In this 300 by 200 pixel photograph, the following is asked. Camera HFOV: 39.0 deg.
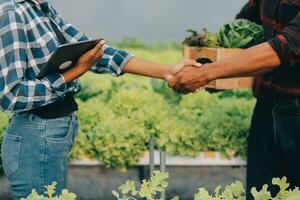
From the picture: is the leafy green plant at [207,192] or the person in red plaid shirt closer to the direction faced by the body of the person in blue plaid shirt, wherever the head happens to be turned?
the person in red plaid shirt

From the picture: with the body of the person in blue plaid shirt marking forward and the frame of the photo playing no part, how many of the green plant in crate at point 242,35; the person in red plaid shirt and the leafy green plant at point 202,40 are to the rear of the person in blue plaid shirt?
0

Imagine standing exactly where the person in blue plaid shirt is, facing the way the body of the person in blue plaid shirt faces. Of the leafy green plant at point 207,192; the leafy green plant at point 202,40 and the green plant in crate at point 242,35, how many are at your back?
0

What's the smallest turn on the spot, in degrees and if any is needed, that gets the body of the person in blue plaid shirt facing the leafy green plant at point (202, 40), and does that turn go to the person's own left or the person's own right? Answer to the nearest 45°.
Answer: approximately 45° to the person's own left

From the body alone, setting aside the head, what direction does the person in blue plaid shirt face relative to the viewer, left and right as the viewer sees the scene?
facing to the right of the viewer

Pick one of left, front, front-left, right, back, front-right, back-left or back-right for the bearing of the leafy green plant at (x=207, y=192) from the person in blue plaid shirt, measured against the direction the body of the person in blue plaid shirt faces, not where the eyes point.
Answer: front-right

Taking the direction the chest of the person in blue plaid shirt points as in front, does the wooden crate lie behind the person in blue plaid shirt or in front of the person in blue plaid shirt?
in front

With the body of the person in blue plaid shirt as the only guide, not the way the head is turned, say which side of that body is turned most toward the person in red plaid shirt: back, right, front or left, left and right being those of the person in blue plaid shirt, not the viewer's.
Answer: front
